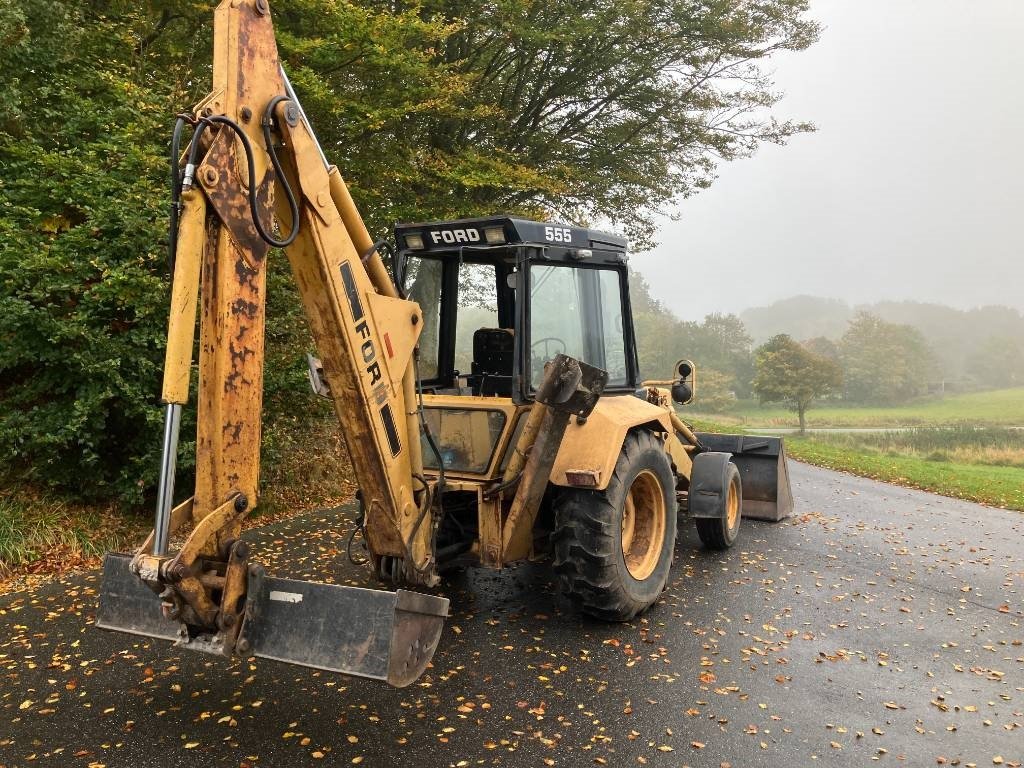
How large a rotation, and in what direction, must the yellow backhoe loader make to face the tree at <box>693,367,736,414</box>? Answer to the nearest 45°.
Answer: approximately 45° to its left

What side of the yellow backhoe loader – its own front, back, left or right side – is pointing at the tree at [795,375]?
front

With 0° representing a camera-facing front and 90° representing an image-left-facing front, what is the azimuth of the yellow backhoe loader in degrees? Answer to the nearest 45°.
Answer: approximately 225°

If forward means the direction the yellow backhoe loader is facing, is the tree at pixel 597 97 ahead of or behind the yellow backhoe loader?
ahead
